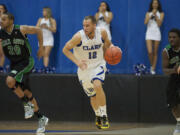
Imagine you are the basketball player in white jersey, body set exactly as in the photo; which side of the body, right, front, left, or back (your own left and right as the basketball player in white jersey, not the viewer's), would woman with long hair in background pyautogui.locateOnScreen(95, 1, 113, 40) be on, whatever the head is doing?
back

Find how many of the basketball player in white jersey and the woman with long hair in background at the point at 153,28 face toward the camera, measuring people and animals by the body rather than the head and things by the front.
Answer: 2

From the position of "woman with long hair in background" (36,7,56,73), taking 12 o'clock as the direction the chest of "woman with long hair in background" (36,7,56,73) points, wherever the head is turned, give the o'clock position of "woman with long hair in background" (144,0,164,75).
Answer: "woman with long hair in background" (144,0,164,75) is roughly at 8 o'clock from "woman with long hair in background" (36,7,56,73).

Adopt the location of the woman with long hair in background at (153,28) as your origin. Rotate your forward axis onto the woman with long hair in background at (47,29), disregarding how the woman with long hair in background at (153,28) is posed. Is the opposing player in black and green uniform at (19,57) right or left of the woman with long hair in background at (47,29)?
left

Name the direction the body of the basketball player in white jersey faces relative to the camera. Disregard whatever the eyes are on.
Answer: toward the camera

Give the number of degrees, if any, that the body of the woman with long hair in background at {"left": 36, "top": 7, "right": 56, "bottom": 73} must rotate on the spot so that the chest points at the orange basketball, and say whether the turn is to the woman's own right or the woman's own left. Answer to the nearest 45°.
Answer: approximately 45° to the woman's own left

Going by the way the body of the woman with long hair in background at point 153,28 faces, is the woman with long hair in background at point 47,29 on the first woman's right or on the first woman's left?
on the first woman's right

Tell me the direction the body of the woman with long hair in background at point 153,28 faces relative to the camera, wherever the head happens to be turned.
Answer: toward the camera

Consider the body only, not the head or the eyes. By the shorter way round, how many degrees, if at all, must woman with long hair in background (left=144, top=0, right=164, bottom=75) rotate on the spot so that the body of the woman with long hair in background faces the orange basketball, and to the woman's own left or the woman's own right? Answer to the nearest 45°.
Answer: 0° — they already face it
